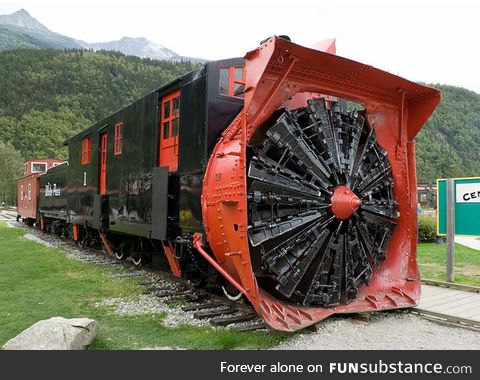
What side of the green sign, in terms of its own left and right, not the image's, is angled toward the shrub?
back

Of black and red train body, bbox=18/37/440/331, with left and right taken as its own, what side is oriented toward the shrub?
left

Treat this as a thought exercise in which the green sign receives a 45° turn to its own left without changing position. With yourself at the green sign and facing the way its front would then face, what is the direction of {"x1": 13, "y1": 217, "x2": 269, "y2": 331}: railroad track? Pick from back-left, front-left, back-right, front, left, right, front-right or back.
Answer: right

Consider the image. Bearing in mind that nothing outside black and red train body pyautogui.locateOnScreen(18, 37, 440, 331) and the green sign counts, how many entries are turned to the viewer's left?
0

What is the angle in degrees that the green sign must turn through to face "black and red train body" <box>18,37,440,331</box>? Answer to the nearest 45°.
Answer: approximately 45° to its right

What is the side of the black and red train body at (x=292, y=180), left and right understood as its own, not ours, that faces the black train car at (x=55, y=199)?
back

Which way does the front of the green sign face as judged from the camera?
facing the viewer

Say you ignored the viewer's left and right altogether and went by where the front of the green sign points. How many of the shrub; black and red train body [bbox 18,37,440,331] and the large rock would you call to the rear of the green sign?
1

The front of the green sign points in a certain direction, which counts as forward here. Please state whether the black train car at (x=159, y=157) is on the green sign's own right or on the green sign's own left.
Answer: on the green sign's own right

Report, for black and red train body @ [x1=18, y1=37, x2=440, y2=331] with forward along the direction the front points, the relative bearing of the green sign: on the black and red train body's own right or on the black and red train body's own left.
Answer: on the black and red train body's own left

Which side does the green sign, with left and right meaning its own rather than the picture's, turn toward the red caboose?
right

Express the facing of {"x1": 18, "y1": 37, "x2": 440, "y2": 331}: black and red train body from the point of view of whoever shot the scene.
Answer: facing the viewer and to the right of the viewer

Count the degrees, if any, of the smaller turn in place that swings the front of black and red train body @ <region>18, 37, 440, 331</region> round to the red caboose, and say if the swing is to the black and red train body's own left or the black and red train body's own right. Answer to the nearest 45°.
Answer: approximately 180°
